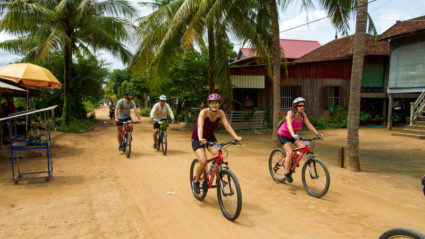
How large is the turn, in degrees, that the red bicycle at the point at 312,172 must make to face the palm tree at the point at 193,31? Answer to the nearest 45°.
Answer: approximately 180°

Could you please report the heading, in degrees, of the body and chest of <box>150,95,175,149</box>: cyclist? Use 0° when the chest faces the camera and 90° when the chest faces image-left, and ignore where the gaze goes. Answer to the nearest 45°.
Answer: approximately 0°

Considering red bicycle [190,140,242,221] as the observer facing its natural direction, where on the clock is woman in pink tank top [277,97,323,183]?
The woman in pink tank top is roughly at 9 o'clock from the red bicycle.

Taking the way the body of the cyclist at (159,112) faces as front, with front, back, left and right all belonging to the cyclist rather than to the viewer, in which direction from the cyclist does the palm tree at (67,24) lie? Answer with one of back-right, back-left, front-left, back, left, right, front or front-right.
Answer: back-right

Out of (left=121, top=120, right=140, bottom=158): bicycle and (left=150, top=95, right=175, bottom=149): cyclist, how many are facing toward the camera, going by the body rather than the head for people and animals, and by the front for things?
2

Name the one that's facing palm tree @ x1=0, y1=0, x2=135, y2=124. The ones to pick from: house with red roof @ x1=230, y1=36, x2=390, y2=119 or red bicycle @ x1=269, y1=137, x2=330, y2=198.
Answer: the house with red roof

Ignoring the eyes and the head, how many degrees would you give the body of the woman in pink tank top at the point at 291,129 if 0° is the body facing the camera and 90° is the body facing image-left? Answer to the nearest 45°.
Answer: approximately 315°

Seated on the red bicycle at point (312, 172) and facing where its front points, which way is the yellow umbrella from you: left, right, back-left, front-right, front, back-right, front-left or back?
back-right

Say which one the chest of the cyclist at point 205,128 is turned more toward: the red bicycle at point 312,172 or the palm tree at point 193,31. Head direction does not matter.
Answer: the red bicycle

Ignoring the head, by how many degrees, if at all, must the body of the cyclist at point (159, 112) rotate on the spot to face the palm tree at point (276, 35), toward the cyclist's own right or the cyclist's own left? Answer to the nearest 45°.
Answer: approximately 90° to the cyclist's own left

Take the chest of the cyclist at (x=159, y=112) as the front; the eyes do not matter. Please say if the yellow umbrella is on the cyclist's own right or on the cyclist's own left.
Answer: on the cyclist's own right

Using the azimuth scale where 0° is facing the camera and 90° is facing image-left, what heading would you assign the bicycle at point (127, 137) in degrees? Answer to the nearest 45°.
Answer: approximately 0°

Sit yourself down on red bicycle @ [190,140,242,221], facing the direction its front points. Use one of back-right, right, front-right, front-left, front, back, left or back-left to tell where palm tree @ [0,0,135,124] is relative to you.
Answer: back
